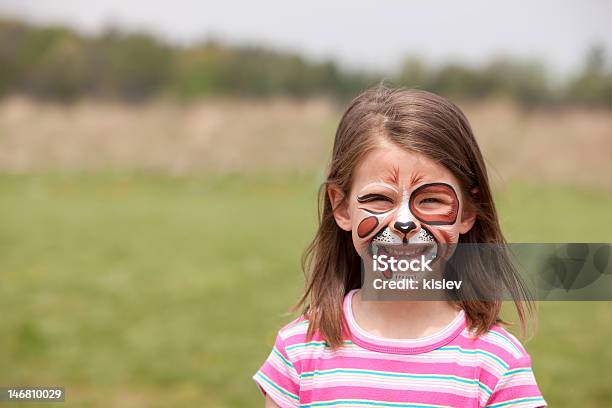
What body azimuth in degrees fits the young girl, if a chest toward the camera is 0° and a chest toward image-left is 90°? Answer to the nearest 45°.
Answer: approximately 0°
